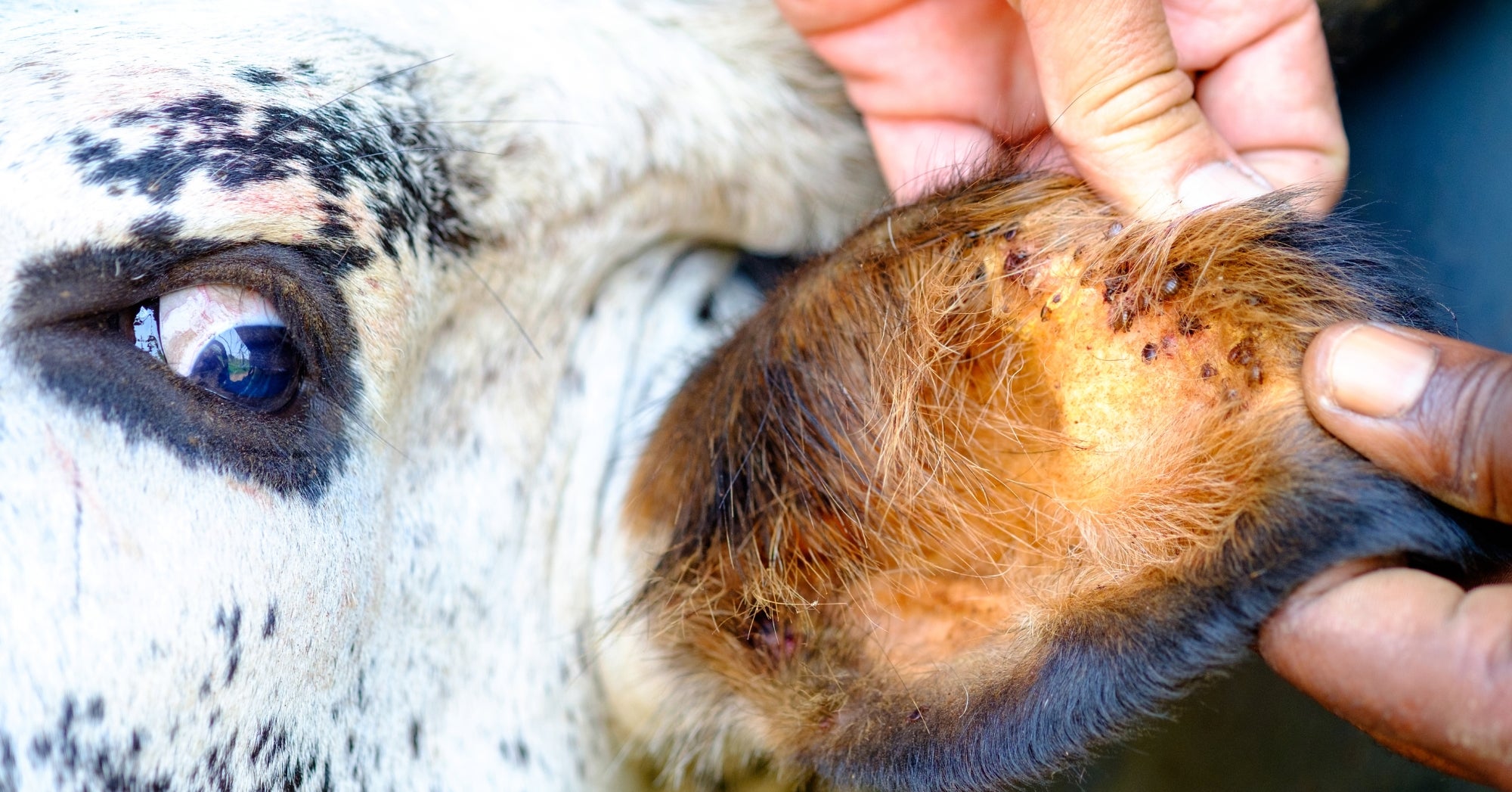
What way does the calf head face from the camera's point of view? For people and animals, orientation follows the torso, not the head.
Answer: to the viewer's left

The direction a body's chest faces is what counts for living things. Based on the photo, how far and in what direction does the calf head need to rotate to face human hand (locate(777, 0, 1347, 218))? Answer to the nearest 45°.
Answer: approximately 180°

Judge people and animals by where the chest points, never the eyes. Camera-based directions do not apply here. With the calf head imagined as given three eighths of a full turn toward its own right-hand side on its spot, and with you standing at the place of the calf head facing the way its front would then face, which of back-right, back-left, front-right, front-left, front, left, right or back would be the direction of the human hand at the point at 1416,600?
right
